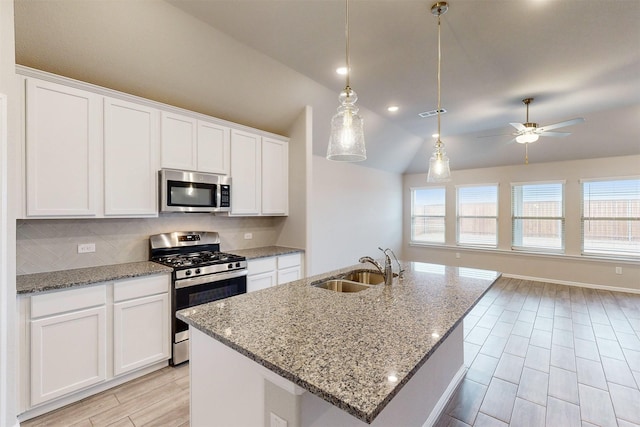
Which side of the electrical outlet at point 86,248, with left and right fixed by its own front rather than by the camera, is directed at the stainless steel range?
left

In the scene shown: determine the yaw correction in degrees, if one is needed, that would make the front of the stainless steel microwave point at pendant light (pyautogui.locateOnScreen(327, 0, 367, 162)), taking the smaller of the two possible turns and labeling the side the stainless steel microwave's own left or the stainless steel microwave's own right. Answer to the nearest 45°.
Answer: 0° — it already faces it

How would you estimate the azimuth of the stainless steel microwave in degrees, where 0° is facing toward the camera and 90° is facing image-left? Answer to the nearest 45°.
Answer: approximately 315°

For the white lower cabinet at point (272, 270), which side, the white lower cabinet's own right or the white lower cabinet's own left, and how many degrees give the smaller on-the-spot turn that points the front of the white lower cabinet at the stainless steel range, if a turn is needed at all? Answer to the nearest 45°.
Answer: approximately 90° to the white lower cabinet's own right
